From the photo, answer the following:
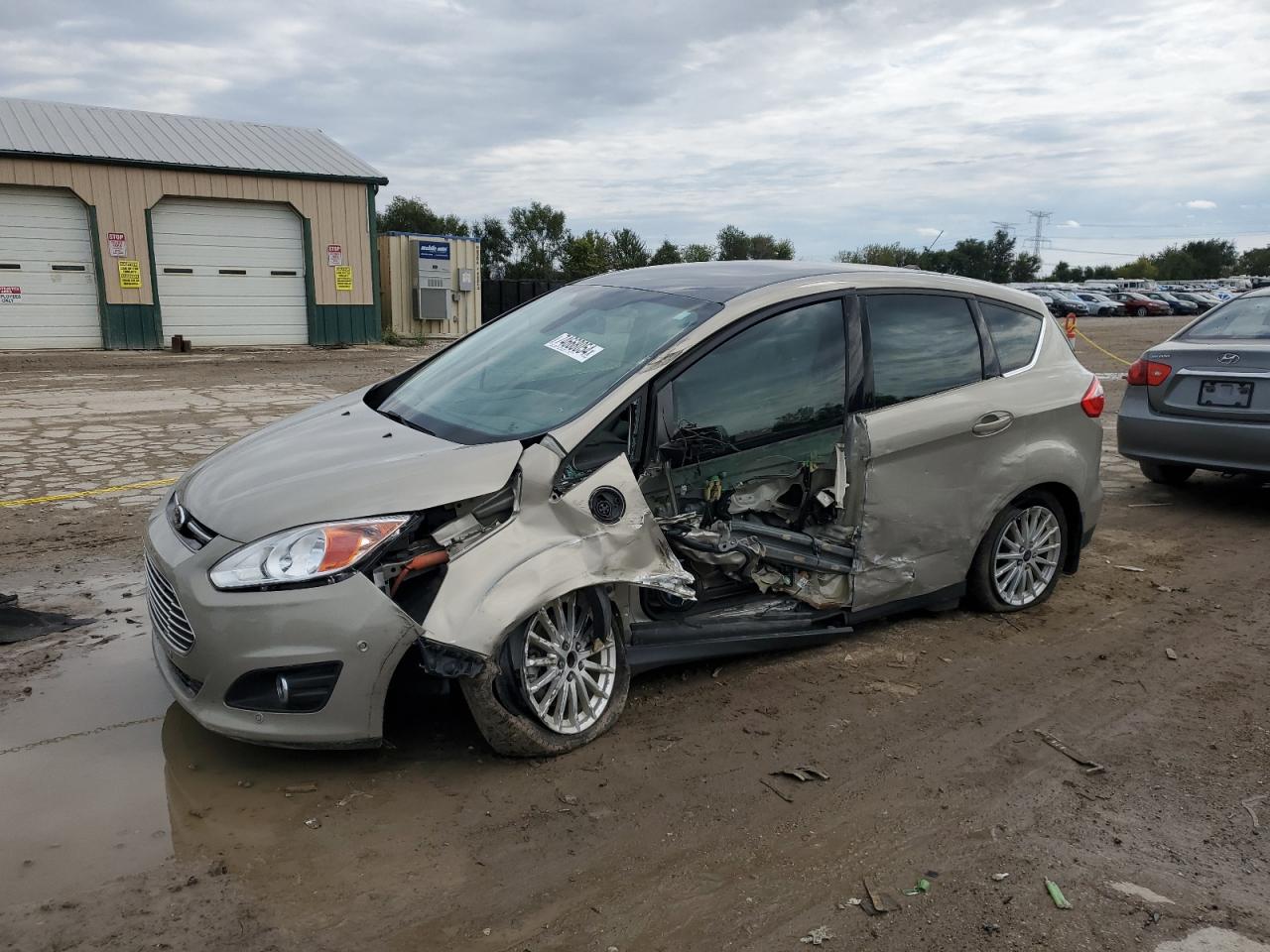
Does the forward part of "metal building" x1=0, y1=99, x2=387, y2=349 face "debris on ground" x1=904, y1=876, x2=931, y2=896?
yes

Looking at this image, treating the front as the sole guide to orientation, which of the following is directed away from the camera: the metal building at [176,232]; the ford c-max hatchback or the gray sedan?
the gray sedan

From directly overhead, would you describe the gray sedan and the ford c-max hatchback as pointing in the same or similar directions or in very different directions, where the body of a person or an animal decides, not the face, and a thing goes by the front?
very different directions

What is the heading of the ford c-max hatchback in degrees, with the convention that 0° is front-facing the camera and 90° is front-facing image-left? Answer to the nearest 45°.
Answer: approximately 45°

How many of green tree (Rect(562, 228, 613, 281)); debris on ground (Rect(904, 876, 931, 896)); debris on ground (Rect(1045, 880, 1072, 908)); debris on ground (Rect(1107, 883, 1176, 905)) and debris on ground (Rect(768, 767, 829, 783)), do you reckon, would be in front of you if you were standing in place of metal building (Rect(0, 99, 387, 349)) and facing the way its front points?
4

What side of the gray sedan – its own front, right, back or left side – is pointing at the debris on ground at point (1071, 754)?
back

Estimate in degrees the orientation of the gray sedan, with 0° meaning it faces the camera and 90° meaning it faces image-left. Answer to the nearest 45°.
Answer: approximately 180°

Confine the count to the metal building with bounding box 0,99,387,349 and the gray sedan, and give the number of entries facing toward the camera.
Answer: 1

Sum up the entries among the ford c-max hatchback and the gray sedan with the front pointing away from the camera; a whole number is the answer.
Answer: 1

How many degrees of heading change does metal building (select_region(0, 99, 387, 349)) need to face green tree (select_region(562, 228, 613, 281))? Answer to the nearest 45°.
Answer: approximately 135° to its left

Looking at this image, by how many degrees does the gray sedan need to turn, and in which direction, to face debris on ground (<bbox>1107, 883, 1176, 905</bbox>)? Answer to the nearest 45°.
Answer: approximately 180°

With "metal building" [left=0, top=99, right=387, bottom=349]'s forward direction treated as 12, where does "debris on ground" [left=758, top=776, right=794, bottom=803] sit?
The debris on ground is roughly at 12 o'clock from the metal building.

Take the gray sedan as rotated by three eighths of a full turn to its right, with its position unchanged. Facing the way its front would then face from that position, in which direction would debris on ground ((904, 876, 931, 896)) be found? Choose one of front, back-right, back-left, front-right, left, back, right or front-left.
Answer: front-right

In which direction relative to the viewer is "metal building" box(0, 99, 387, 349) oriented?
toward the camera
